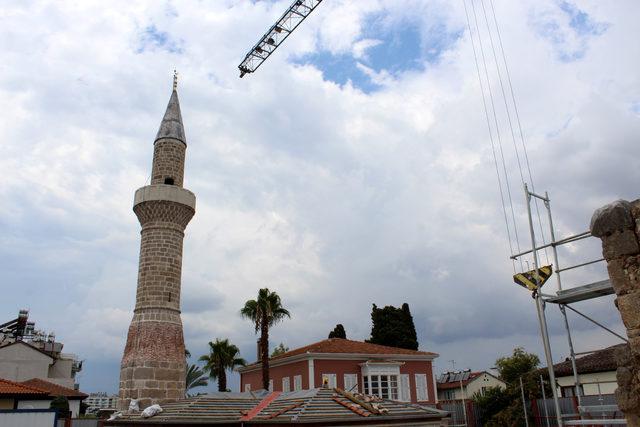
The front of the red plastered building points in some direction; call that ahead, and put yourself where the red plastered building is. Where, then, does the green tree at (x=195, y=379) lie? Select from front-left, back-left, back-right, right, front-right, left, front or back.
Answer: back-right

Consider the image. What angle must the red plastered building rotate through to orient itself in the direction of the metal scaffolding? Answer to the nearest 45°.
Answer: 0° — it already faces it

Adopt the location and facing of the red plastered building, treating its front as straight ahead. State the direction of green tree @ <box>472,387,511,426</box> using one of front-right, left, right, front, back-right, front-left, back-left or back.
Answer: left

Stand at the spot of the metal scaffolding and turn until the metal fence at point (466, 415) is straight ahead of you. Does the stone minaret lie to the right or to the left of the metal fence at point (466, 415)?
left

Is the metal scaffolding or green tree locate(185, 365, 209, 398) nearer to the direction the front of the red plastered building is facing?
the metal scaffolding

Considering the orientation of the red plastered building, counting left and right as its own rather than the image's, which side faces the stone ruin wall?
front

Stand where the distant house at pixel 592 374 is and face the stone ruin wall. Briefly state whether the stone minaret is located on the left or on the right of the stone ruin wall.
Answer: right

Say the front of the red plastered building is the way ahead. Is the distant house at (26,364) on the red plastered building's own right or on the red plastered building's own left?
on the red plastered building's own right

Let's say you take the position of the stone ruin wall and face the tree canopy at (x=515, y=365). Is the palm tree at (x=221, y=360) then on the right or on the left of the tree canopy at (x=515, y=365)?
left

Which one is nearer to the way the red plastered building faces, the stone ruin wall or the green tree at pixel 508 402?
the stone ruin wall

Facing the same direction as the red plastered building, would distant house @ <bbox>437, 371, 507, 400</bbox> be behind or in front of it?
behind

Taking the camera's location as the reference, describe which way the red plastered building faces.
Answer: facing the viewer

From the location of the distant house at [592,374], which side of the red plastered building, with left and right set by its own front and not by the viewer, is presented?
left
